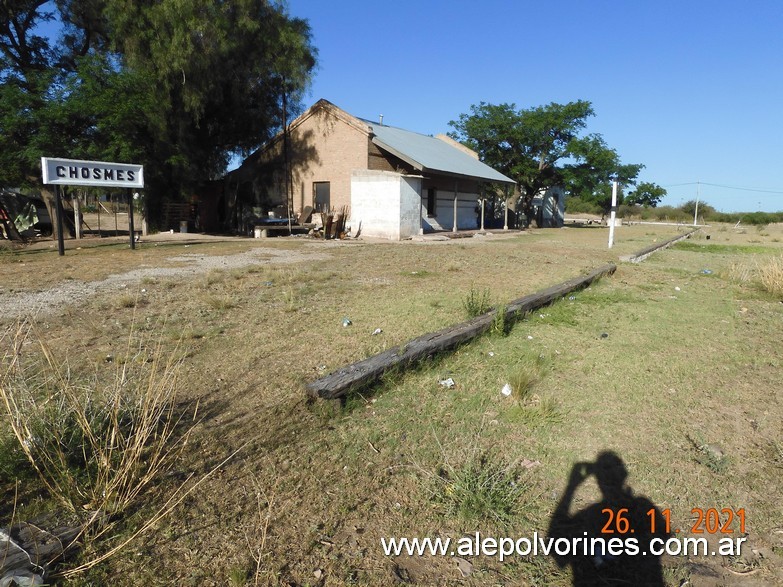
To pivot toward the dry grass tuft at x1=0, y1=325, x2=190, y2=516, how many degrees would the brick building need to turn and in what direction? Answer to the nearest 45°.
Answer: approximately 45° to its right

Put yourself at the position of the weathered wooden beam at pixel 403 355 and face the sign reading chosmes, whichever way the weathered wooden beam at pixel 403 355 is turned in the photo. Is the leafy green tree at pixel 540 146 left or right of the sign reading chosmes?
right

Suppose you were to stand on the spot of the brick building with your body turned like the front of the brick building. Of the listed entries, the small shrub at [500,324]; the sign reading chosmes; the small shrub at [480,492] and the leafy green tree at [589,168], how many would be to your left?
1

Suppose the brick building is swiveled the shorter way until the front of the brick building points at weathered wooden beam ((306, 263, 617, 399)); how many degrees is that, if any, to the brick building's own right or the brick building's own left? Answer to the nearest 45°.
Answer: approximately 45° to the brick building's own right

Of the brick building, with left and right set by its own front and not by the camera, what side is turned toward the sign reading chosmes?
right

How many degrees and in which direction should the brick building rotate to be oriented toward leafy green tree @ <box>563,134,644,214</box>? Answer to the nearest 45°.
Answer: approximately 90° to its left

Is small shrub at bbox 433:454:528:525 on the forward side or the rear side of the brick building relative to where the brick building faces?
on the forward side

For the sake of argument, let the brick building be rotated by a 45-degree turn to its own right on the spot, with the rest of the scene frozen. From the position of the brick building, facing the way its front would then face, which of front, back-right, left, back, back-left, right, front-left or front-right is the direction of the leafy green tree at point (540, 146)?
back-left

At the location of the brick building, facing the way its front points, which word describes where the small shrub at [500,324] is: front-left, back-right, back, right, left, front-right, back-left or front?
front-right

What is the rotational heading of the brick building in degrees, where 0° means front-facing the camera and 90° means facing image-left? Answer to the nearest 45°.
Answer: approximately 315°
